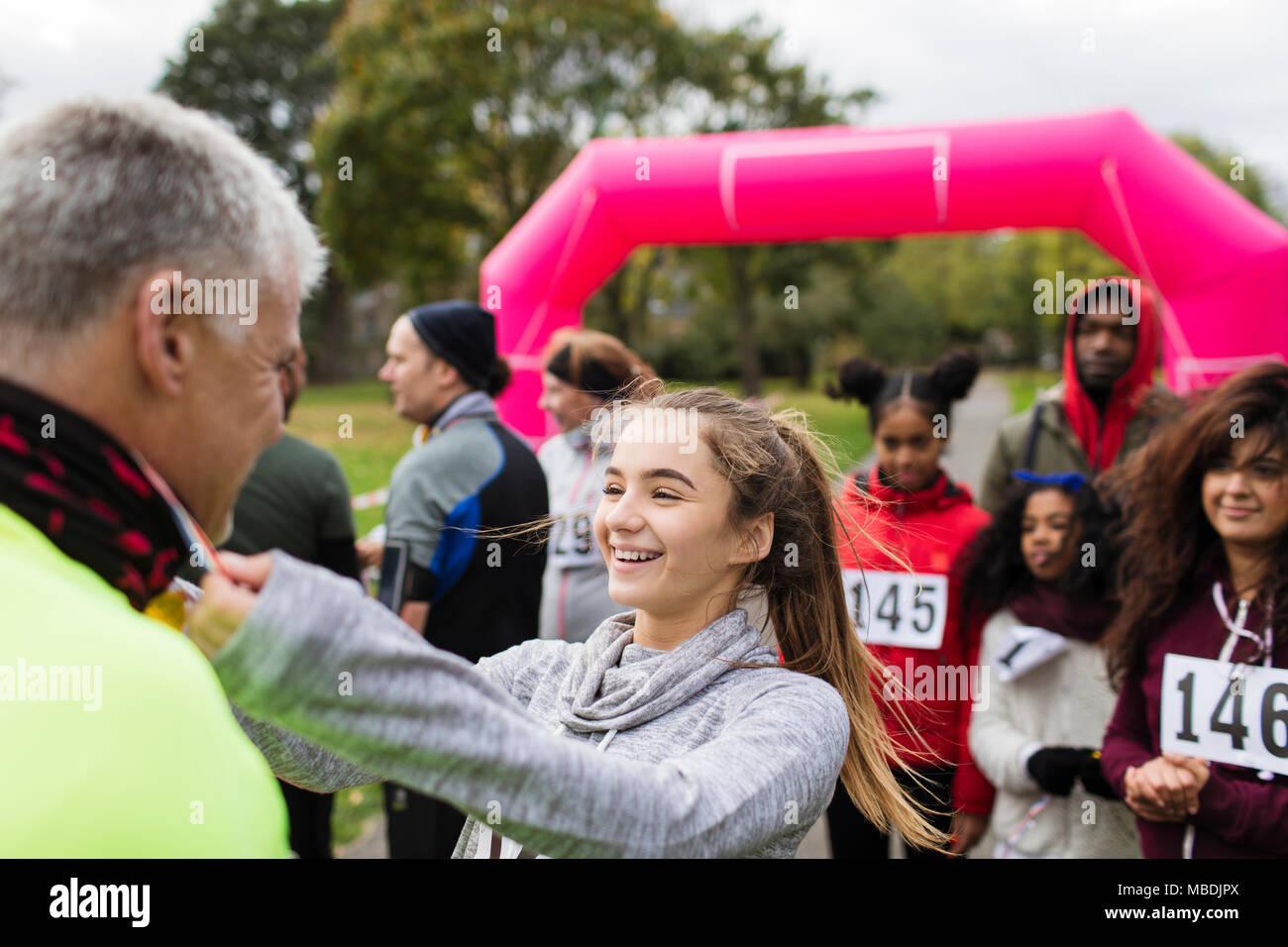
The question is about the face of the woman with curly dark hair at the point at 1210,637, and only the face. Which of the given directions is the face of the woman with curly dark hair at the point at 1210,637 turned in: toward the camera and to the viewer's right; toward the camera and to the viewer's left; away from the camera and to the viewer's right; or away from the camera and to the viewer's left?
toward the camera and to the viewer's left

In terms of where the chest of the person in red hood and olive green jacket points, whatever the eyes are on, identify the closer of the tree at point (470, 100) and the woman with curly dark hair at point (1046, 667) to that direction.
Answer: the woman with curly dark hair

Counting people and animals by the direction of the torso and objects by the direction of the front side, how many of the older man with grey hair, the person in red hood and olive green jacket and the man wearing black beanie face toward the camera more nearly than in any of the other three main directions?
1

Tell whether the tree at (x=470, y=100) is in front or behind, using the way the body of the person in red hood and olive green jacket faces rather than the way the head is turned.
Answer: behind

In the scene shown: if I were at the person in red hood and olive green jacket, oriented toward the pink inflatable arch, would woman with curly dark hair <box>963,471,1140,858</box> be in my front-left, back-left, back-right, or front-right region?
back-left

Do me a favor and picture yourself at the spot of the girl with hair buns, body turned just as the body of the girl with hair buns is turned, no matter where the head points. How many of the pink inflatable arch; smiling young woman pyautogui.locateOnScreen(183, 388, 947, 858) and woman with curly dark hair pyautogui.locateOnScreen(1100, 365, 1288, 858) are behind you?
1

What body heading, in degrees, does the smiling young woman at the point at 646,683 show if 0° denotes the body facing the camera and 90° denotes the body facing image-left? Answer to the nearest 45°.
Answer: approximately 45°

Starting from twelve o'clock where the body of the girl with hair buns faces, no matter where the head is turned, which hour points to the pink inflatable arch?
The pink inflatable arch is roughly at 6 o'clock from the girl with hair buns.

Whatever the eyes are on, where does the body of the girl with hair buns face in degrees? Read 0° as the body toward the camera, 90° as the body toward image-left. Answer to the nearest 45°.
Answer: approximately 0°

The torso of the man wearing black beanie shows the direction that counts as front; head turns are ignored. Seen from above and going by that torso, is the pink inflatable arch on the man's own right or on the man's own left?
on the man's own right
